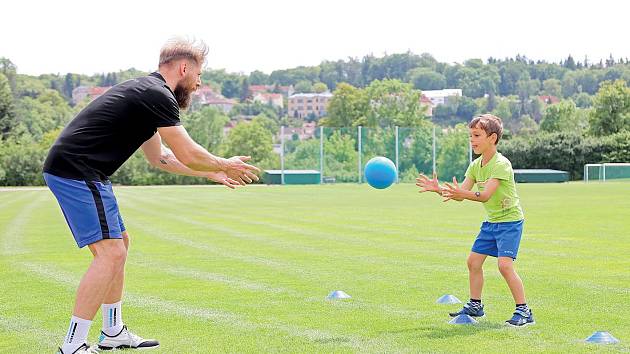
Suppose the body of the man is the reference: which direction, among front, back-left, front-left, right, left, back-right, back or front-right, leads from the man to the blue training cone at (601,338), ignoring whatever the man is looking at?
front

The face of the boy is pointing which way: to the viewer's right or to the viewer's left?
to the viewer's left

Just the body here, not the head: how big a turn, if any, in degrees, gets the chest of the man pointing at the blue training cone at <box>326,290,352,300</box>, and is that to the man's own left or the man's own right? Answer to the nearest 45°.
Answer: approximately 45° to the man's own left

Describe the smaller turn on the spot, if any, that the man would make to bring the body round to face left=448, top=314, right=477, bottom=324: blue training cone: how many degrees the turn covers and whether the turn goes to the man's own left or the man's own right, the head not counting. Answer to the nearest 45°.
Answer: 0° — they already face it

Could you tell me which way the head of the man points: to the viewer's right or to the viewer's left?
to the viewer's right

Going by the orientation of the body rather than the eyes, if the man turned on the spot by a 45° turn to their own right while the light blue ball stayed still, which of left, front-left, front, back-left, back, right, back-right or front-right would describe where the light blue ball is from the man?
left

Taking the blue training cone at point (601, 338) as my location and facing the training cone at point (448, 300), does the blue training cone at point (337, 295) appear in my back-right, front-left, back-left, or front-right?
front-left

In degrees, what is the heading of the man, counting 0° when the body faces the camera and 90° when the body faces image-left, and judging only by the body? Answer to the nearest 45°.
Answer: approximately 270°
